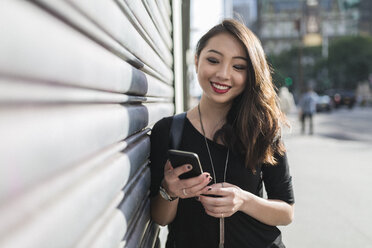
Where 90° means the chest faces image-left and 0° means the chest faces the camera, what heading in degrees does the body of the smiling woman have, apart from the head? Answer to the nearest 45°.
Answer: approximately 0°

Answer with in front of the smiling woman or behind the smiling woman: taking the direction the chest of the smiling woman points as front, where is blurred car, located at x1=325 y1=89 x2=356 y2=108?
behind
